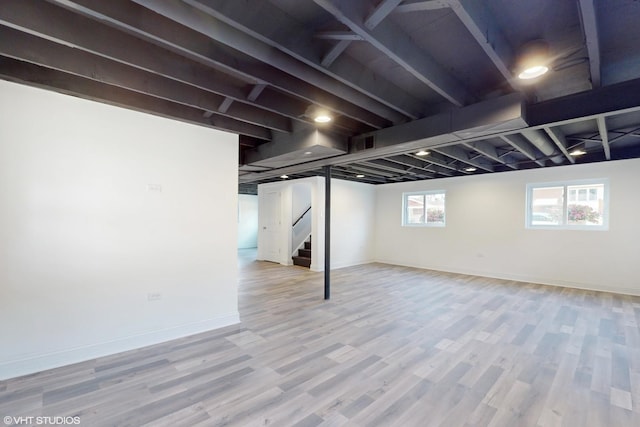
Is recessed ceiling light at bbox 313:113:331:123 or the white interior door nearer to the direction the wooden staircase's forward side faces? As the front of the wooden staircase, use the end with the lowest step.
the recessed ceiling light

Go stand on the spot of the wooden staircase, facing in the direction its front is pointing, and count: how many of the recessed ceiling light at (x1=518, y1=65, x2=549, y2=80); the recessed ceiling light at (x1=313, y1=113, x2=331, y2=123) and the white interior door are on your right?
1

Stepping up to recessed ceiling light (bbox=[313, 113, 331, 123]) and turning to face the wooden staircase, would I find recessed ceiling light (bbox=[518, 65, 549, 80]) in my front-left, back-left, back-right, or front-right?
back-right

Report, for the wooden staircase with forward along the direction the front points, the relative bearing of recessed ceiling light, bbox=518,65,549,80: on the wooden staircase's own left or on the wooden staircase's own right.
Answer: on the wooden staircase's own left

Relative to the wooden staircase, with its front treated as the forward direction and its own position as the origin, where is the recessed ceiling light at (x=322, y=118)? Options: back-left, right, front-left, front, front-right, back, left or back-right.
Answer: front-left

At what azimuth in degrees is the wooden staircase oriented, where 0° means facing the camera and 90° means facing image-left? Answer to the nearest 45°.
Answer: approximately 45°

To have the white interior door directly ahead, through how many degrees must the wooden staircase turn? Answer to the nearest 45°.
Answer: approximately 90° to its right
